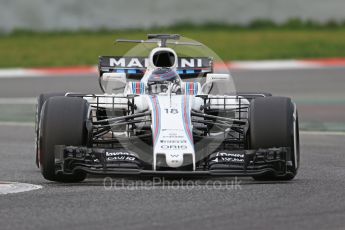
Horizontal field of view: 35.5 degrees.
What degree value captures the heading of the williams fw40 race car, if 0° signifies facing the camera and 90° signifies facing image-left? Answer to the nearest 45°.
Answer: approximately 0°
